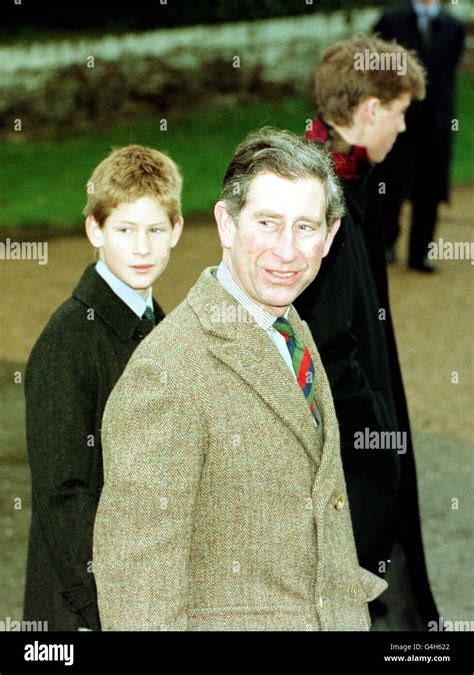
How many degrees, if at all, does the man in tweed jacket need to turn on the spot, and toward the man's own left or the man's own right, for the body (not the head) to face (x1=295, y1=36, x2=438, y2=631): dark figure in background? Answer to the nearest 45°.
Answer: approximately 135° to the man's own left

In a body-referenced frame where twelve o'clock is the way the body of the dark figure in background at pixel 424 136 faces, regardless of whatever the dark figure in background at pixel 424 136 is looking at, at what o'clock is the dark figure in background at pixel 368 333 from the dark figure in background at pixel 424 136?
the dark figure in background at pixel 368 333 is roughly at 12 o'clock from the dark figure in background at pixel 424 136.

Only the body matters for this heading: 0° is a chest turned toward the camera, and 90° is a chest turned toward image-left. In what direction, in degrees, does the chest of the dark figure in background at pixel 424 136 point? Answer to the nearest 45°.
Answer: approximately 0°

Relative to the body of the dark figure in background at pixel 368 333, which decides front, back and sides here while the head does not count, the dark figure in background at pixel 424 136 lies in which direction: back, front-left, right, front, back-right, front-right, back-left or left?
left

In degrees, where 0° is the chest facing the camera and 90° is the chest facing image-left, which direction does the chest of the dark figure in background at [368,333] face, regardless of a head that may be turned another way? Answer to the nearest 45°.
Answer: approximately 270°

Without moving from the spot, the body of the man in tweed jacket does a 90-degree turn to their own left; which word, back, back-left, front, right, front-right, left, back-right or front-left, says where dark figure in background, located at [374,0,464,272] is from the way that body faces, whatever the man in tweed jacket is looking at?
front-left

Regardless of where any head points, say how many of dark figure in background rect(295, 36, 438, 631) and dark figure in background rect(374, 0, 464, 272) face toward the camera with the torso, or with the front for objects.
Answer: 1

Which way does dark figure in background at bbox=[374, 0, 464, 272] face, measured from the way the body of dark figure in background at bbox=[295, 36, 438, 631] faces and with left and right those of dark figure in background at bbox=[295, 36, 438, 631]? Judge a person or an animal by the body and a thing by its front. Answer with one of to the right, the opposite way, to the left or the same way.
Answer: to the right
